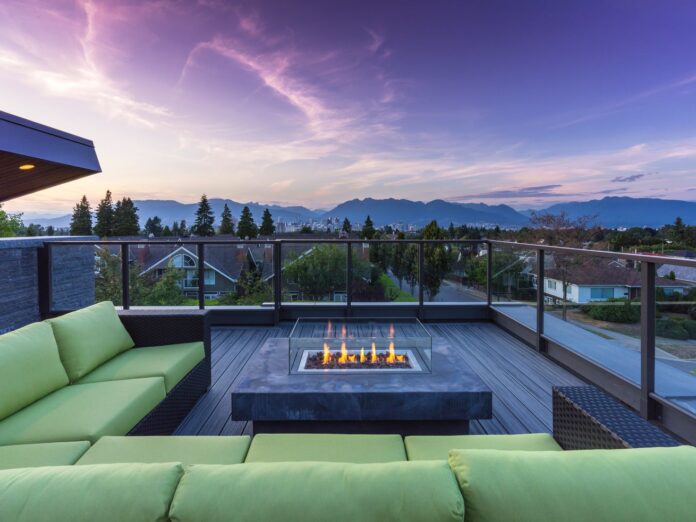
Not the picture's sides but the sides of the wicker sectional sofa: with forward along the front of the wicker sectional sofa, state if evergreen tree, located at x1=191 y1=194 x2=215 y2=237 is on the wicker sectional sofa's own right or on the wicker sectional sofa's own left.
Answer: on the wicker sectional sofa's own left

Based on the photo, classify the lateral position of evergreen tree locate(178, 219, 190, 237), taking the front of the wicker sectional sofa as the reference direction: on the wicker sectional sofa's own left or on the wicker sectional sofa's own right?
on the wicker sectional sofa's own left

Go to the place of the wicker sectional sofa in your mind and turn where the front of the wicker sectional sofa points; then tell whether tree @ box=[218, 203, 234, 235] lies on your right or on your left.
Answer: on your left

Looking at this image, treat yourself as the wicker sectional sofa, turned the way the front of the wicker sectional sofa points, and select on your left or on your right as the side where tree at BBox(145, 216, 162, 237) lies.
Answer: on your left

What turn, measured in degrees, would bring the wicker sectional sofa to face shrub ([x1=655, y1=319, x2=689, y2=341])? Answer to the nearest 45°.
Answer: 0° — it already faces it
